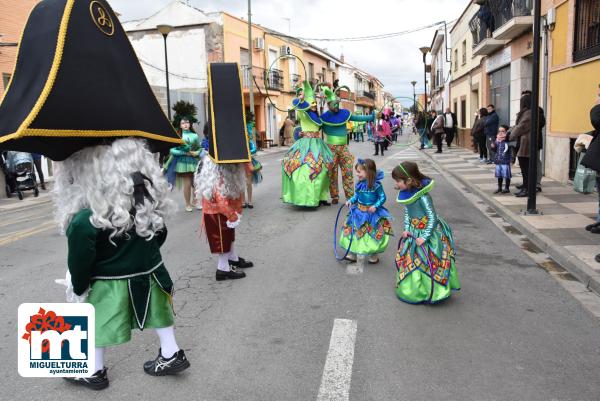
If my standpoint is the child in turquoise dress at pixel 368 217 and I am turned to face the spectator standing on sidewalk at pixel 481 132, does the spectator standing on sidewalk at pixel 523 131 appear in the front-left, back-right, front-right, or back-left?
front-right

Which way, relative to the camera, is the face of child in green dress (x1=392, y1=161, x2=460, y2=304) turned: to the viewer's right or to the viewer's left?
to the viewer's left

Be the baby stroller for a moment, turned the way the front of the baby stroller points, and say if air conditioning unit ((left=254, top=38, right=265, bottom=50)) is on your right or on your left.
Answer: on your left

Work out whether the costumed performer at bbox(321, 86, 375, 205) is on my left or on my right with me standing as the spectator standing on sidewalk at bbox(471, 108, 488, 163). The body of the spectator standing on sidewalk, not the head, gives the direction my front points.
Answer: on my left

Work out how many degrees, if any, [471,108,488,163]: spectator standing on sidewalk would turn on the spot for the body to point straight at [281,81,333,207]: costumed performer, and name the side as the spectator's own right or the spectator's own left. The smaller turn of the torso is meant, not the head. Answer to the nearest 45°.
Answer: approximately 90° to the spectator's own left

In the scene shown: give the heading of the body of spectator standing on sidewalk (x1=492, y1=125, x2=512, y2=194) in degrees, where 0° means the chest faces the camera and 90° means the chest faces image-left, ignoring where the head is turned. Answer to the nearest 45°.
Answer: approximately 45°

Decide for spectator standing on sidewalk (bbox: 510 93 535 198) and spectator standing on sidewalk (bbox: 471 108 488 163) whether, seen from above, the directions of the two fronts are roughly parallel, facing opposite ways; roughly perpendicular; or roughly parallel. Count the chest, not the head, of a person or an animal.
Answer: roughly parallel

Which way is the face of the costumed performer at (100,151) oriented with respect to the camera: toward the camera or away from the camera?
away from the camera

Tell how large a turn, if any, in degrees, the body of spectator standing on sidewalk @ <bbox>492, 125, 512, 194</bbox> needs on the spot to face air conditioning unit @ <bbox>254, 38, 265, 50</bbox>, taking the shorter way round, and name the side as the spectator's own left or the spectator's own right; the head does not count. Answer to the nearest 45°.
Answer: approximately 90° to the spectator's own right

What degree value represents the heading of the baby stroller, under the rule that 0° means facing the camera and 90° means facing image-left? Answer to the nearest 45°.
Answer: approximately 315°

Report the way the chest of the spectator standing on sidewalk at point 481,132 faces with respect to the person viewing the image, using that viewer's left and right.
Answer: facing to the left of the viewer

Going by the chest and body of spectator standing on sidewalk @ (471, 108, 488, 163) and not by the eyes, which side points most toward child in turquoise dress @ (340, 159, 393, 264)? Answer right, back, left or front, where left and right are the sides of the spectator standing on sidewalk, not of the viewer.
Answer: left

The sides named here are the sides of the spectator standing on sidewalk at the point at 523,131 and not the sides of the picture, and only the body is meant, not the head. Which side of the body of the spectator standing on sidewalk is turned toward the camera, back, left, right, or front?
left

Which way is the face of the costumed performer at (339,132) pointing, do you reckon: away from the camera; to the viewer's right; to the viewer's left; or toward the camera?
toward the camera
